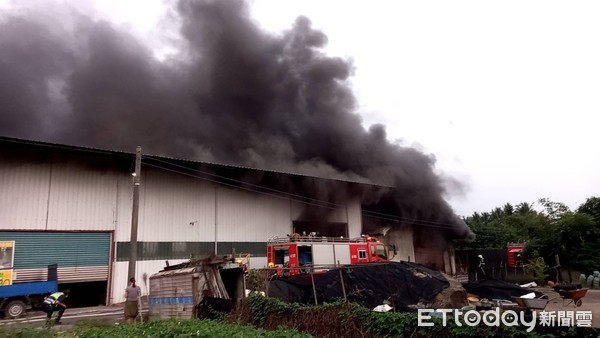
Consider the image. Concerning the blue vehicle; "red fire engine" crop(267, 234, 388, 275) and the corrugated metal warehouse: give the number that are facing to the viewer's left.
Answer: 1

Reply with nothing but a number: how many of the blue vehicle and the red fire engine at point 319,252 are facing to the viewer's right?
1

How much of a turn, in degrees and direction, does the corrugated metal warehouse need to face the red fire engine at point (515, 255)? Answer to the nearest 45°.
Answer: approximately 45° to its left

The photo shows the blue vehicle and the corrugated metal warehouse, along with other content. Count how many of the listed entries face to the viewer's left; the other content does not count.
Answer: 1

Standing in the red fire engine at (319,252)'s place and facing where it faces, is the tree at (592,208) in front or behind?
in front

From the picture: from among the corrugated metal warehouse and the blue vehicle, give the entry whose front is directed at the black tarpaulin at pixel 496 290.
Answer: the corrugated metal warehouse

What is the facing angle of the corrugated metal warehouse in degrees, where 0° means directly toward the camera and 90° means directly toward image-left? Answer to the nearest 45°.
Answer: approximately 315°

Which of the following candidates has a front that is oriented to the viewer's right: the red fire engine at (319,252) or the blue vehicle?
the red fire engine

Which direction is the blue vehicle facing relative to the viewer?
to the viewer's left

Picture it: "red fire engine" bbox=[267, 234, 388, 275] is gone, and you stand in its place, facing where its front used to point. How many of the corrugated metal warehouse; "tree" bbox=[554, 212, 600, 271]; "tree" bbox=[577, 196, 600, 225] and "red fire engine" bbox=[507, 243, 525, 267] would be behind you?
1

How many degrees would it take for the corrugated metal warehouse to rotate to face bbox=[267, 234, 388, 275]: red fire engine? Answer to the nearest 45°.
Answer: approximately 45° to its left

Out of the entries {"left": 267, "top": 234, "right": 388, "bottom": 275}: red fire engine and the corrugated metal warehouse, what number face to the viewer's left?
0

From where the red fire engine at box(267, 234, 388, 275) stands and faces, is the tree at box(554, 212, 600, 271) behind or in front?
in front

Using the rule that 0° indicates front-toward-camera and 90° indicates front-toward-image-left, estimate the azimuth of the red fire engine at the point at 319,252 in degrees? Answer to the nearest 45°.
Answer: approximately 270°

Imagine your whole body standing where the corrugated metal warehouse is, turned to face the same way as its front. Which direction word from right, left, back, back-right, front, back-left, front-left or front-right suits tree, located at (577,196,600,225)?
front-left

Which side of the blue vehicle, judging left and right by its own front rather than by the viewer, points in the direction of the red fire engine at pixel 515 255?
back

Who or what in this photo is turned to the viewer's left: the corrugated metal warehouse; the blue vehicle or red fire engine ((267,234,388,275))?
the blue vehicle
